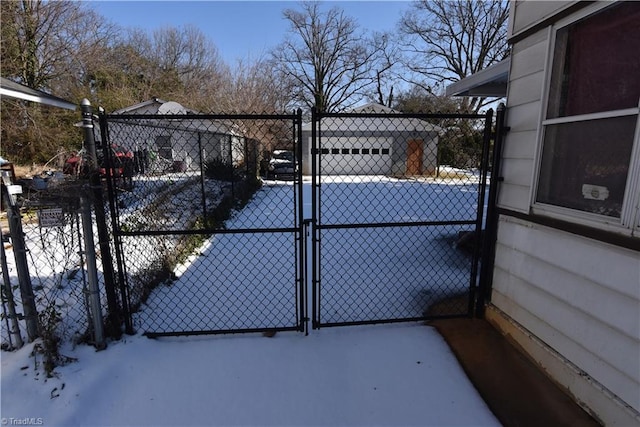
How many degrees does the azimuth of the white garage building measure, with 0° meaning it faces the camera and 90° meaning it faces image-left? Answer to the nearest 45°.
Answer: approximately 0°

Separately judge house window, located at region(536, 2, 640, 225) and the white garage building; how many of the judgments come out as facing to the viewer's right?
0

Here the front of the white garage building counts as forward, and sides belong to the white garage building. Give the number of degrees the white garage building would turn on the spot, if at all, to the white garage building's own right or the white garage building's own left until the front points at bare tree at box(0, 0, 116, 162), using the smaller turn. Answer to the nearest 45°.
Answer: approximately 90° to the white garage building's own right

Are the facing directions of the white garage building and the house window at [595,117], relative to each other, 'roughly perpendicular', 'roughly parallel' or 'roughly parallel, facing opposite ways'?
roughly perpendicular

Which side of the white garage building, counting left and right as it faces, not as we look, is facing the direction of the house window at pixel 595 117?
front

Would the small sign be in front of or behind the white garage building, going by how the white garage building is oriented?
in front

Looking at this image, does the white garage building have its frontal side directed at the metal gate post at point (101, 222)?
yes

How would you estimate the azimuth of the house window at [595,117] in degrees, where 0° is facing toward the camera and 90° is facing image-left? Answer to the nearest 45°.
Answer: approximately 45°

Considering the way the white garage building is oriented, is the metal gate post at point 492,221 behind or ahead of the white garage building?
ahead

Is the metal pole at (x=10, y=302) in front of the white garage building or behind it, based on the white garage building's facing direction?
in front
